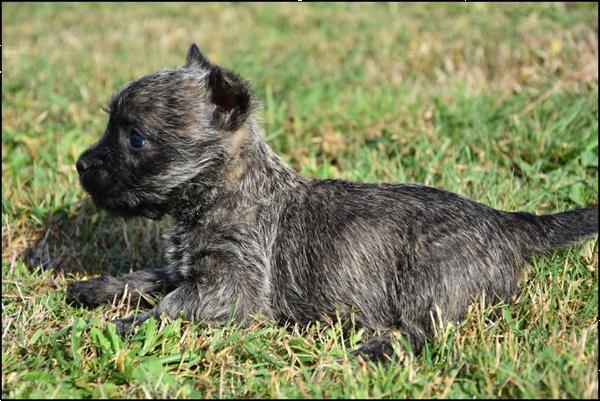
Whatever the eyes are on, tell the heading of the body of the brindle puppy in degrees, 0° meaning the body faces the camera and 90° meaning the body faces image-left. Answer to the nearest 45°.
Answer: approximately 90°
